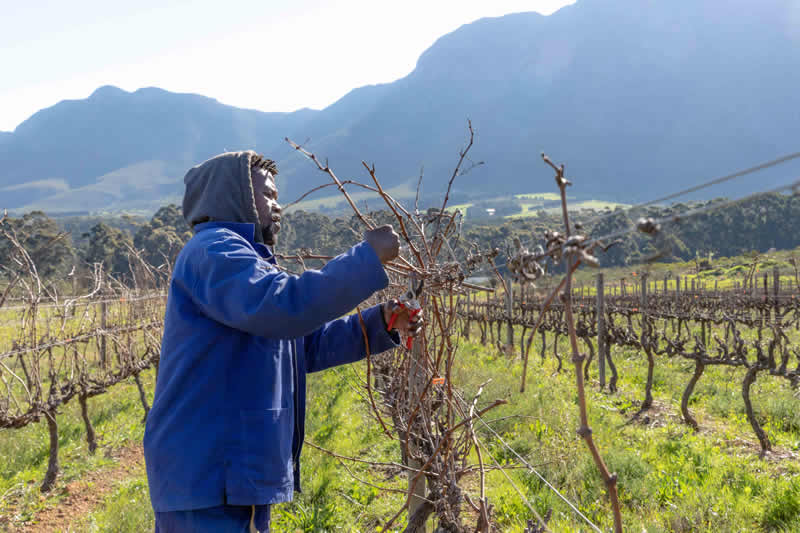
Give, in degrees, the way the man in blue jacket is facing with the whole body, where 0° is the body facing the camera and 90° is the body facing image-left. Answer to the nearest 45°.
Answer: approximately 270°

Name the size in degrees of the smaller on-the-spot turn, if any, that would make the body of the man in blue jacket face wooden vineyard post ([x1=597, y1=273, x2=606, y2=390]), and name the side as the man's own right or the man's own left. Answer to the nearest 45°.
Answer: approximately 45° to the man's own left

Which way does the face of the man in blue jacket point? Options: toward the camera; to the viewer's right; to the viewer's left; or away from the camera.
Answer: to the viewer's right
